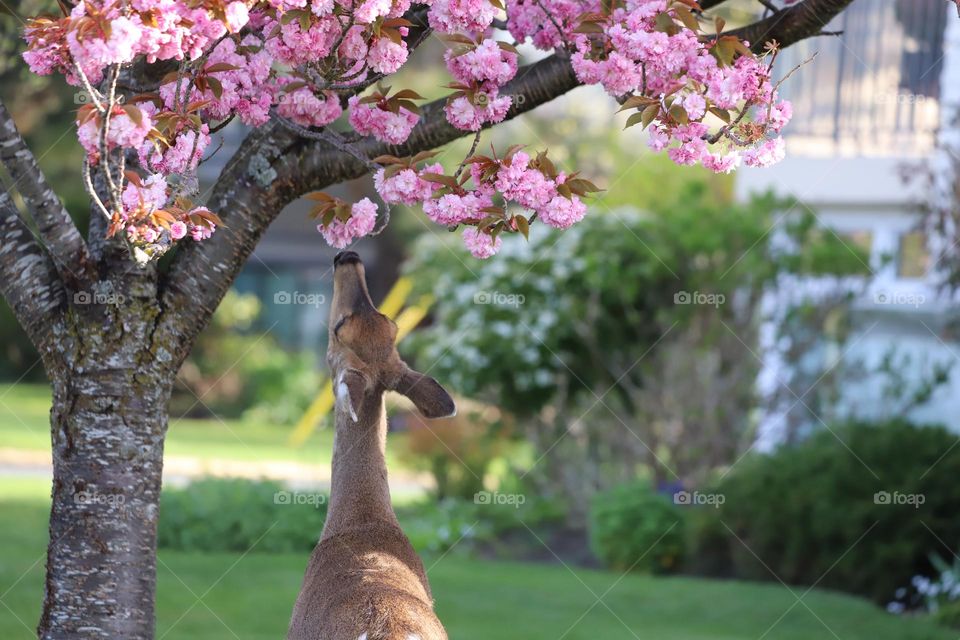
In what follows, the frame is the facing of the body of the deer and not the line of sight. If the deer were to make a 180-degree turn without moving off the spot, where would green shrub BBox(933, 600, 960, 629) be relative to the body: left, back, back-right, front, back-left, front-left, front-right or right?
back-left

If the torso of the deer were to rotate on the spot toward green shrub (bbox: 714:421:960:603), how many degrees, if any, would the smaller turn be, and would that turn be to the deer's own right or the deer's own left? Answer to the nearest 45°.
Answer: approximately 45° to the deer's own right

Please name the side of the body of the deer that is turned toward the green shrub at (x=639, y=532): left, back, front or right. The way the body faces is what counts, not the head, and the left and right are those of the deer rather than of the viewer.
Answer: front

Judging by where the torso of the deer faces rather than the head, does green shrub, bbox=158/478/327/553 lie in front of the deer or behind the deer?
in front

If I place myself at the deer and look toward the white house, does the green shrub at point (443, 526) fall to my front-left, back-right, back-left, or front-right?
front-left

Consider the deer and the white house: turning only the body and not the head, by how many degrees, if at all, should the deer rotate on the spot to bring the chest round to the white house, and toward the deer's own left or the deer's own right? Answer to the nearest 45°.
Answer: approximately 45° to the deer's own right

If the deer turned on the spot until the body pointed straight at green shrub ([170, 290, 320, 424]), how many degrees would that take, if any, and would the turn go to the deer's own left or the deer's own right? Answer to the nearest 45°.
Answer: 0° — it already faces it

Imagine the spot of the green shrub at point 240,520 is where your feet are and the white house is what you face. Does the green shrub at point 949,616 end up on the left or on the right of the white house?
right

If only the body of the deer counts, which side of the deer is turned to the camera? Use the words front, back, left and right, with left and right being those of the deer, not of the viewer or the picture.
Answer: back

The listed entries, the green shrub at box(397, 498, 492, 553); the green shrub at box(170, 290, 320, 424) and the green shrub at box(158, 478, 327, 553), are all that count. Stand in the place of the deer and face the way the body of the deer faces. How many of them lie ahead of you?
3
